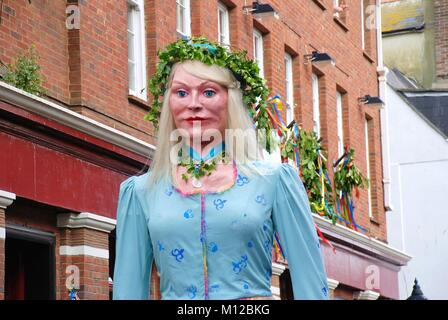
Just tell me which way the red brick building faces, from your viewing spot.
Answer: facing the viewer and to the right of the viewer
